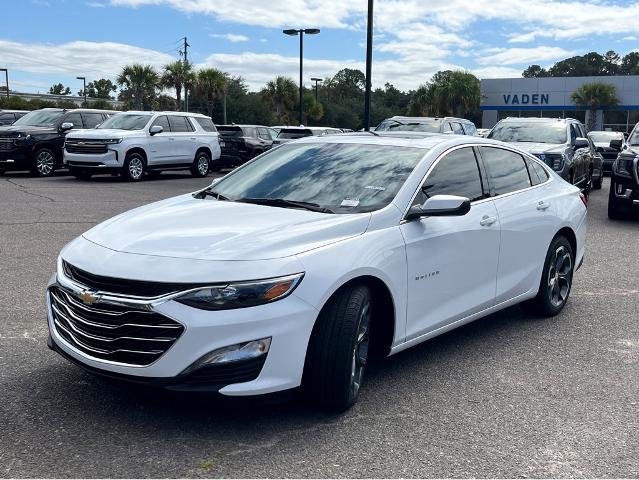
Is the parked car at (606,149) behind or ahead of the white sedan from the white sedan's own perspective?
behind

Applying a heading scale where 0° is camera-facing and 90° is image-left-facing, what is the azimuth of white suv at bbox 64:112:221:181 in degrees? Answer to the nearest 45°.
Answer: approximately 45°

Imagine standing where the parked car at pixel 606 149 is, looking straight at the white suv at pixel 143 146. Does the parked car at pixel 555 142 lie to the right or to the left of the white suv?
left

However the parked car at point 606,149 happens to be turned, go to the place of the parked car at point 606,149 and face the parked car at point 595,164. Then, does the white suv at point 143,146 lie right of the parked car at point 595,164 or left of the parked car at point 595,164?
right

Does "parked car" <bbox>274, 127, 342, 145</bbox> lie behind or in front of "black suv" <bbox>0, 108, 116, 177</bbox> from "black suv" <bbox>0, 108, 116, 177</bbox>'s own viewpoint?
behind

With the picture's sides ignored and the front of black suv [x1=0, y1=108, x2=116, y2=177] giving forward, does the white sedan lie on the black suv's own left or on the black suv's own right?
on the black suv's own left

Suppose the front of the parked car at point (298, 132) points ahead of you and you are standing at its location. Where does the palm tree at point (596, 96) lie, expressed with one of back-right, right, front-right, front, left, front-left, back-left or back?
back

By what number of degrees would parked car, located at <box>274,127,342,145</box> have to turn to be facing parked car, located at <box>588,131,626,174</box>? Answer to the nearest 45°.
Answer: approximately 135° to its left

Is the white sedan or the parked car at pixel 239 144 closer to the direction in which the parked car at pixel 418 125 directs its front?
the white sedan
